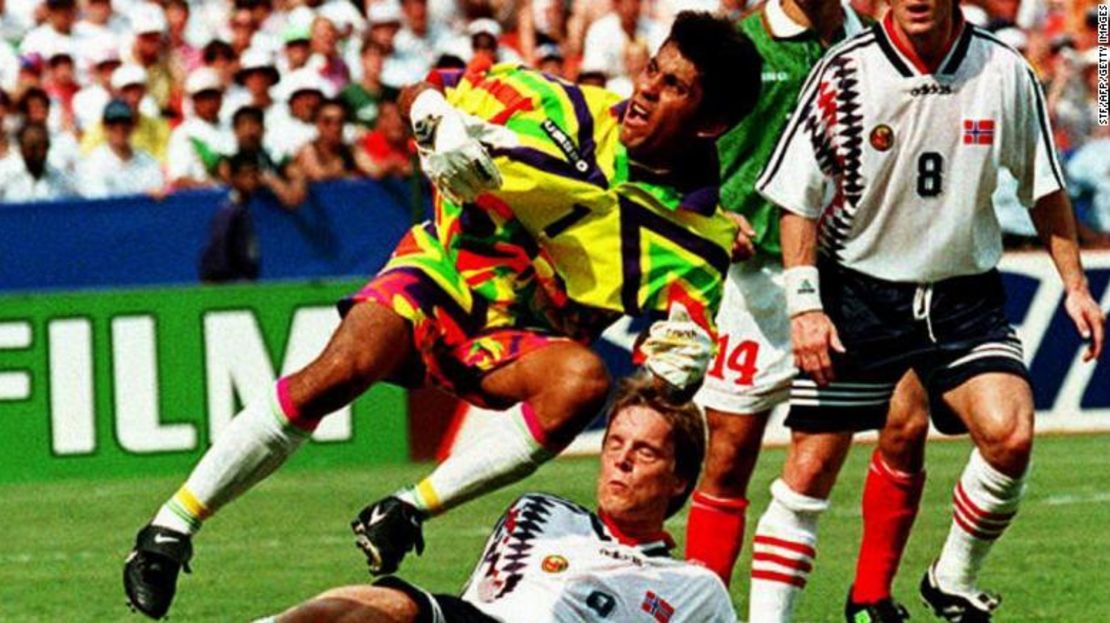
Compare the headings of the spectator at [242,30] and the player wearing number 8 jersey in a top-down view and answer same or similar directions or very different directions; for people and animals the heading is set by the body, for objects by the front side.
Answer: same or similar directions

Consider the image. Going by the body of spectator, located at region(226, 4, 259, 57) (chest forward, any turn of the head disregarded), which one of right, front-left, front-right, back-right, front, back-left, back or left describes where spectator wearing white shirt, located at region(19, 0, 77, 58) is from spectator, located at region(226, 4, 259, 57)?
right

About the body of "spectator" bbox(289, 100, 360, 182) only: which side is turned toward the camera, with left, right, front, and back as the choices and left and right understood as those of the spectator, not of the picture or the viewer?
front

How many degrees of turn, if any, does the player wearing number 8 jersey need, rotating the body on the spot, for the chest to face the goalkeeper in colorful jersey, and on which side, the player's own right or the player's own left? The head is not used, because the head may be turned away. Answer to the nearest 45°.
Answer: approximately 45° to the player's own right

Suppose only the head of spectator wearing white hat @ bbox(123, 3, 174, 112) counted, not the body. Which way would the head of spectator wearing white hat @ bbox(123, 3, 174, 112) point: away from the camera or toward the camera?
toward the camera

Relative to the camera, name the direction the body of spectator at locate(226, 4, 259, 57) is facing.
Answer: toward the camera

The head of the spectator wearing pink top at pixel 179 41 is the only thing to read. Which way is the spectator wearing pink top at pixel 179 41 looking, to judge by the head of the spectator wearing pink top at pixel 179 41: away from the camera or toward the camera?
toward the camera

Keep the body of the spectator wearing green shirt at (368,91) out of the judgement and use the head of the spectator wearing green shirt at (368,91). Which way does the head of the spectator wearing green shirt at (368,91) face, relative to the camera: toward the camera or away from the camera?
toward the camera

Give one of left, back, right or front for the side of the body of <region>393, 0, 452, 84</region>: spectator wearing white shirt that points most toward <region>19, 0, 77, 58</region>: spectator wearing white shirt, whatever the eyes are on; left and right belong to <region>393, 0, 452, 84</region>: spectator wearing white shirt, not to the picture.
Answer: right

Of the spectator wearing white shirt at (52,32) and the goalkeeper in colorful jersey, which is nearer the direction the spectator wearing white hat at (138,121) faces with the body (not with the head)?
the goalkeeper in colorful jersey

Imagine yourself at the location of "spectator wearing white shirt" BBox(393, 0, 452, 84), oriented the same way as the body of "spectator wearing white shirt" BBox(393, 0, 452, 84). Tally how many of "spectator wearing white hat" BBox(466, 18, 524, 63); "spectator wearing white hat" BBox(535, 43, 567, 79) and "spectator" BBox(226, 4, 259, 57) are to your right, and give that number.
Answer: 1

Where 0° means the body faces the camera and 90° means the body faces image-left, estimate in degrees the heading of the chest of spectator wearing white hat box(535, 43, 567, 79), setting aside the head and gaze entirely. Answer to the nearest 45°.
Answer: approximately 0°

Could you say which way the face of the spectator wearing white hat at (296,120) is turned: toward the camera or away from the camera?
toward the camera

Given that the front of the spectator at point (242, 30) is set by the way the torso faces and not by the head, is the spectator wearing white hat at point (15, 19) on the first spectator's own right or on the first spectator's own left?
on the first spectator's own right

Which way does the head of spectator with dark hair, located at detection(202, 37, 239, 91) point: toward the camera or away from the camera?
toward the camera

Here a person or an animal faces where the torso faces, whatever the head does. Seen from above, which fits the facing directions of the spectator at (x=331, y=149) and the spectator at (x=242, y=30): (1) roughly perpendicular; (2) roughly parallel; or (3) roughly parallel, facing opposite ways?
roughly parallel

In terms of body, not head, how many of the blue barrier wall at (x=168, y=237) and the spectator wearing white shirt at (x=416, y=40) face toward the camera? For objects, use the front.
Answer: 2
